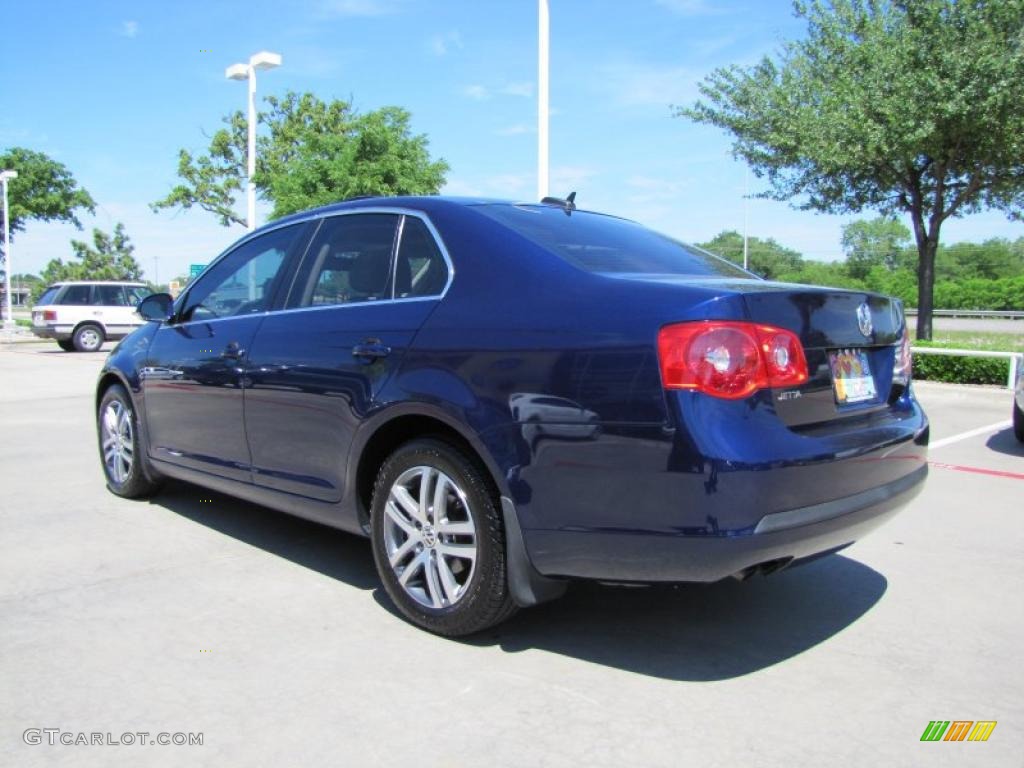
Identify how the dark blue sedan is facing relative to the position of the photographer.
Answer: facing away from the viewer and to the left of the viewer

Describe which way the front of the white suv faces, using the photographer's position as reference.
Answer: facing away from the viewer and to the right of the viewer

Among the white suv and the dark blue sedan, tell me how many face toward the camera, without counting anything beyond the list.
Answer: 0

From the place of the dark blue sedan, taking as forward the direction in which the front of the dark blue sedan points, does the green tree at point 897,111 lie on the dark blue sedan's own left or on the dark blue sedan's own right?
on the dark blue sedan's own right

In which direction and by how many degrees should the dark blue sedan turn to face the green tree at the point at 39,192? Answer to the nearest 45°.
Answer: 0° — it already faces it

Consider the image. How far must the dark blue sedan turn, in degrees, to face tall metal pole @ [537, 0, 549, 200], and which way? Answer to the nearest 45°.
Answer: approximately 45° to its right

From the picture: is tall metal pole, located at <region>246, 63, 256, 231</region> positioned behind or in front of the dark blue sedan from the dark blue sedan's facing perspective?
in front

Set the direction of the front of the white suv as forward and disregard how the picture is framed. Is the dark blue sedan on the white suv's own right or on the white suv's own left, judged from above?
on the white suv's own right
